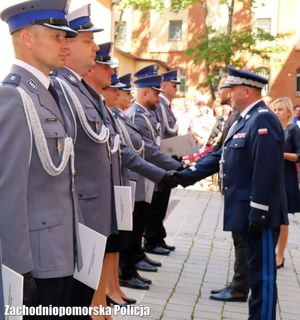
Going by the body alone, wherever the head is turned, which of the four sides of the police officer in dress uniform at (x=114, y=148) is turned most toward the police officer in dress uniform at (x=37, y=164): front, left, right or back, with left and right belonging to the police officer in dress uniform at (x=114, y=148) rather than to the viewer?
right

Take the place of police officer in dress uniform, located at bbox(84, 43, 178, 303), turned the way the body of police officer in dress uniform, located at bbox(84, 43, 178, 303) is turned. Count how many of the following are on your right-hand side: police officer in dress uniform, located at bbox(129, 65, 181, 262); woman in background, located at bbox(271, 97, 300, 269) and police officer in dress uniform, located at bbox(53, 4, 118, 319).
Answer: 1

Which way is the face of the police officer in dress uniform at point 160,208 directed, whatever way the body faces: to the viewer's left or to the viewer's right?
to the viewer's right

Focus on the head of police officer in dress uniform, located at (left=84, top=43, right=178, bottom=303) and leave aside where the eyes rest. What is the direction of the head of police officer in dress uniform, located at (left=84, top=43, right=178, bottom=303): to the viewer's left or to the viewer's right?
to the viewer's right

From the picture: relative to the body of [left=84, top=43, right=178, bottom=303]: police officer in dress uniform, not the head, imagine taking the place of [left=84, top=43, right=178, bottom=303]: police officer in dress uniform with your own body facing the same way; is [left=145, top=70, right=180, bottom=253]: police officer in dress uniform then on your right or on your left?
on your left

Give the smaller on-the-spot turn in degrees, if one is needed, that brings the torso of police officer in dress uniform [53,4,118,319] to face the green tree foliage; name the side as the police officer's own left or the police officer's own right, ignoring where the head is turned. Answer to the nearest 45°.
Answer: approximately 135° to the police officer's own left

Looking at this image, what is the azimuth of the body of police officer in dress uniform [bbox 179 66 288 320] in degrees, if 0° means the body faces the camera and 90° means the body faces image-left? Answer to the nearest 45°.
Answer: approximately 90°

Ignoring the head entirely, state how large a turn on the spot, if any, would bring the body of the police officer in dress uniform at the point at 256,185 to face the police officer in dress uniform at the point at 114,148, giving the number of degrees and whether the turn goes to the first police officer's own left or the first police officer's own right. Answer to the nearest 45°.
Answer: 0° — they already face them

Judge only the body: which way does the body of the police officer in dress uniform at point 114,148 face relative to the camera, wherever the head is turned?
to the viewer's right

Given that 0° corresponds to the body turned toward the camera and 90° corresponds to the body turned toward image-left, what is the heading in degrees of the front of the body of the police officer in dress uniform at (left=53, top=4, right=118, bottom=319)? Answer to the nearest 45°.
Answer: approximately 315°

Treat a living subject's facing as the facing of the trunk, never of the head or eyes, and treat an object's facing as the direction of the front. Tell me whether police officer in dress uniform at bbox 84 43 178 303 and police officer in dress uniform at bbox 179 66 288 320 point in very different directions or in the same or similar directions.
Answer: very different directions

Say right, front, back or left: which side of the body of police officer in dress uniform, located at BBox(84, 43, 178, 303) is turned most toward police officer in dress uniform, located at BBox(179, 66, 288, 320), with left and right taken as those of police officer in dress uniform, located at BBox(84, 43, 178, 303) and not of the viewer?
front

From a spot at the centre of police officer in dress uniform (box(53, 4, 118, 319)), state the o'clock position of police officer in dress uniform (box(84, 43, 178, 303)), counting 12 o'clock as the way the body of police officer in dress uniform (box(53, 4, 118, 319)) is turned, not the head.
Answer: police officer in dress uniform (box(84, 43, 178, 303)) is roughly at 8 o'clock from police officer in dress uniform (box(53, 4, 118, 319)).

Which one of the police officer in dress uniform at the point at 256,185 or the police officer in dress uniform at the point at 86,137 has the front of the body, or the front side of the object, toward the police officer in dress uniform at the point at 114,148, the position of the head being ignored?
the police officer in dress uniform at the point at 256,185

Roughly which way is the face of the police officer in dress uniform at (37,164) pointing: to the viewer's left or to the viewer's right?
to the viewer's right
